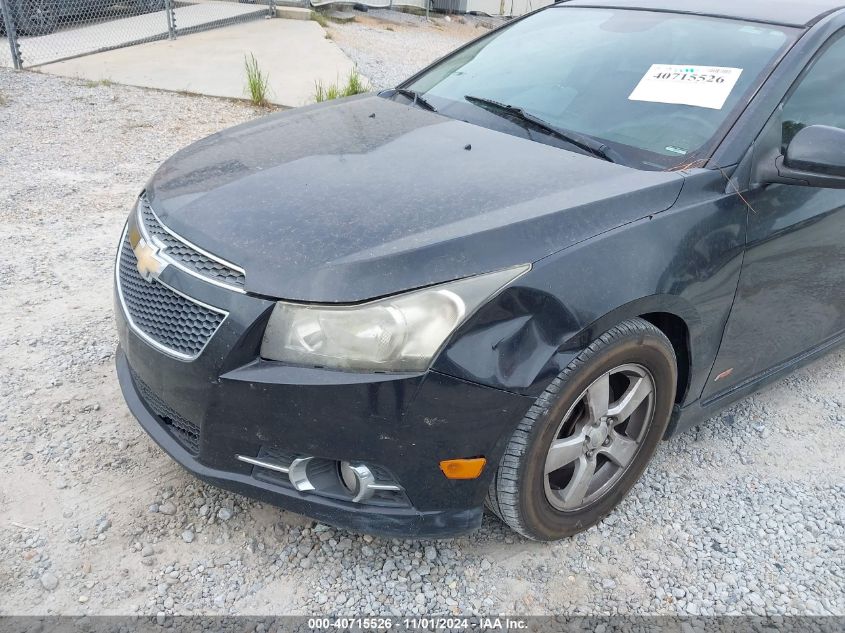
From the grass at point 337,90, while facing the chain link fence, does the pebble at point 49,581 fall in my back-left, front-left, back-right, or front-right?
back-left

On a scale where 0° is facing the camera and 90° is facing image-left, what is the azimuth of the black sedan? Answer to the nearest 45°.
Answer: approximately 45°

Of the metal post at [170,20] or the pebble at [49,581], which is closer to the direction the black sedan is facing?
the pebble

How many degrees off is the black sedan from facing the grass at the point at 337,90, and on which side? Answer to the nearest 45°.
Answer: approximately 135° to its right

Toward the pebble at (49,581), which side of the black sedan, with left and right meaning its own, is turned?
front

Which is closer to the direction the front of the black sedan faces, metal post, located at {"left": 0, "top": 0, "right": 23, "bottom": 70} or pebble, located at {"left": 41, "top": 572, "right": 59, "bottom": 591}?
the pebble

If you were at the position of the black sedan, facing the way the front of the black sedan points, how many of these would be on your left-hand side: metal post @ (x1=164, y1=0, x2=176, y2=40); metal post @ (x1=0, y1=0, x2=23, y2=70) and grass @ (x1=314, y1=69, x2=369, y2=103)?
0

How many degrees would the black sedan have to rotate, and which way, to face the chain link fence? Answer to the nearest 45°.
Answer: approximately 90° to its right

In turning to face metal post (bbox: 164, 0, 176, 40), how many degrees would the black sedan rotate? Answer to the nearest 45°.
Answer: approximately 90° to its right

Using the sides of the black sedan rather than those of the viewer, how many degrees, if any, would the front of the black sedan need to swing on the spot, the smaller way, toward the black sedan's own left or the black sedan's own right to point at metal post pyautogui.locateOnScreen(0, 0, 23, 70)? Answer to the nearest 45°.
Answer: approximately 90° to the black sedan's own right

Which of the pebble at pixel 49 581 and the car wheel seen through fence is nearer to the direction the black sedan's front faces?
the pebble
